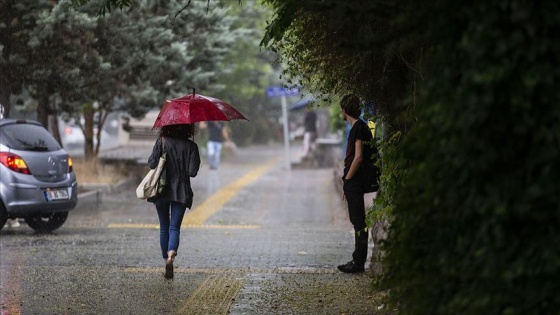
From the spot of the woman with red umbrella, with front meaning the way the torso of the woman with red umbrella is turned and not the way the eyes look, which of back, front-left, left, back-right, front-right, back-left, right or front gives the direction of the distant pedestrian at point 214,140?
front

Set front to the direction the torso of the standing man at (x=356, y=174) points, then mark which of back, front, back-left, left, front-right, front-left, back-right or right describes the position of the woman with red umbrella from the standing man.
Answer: front

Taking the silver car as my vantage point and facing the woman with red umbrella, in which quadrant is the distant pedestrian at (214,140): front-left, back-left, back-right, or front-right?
back-left

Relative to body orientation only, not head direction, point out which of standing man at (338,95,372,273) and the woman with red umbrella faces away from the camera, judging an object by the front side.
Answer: the woman with red umbrella

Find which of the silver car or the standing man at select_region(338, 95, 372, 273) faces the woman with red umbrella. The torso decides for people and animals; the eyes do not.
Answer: the standing man

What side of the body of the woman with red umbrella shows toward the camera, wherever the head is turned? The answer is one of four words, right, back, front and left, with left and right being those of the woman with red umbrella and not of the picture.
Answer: back

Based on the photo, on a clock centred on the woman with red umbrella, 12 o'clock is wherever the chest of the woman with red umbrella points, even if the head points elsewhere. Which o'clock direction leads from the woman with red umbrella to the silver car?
The silver car is roughly at 11 o'clock from the woman with red umbrella.

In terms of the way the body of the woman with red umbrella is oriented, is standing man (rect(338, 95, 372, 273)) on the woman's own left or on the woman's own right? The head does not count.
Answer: on the woman's own right

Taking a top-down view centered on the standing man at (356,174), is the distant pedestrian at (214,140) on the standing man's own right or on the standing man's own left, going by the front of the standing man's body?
on the standing man's own right

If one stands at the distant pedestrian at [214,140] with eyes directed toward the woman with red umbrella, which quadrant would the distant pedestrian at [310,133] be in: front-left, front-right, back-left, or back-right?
back-left

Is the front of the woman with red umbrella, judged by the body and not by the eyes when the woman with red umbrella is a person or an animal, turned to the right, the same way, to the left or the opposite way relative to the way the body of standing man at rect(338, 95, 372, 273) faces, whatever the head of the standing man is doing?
to the right

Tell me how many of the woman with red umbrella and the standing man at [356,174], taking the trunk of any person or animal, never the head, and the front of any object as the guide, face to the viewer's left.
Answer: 1

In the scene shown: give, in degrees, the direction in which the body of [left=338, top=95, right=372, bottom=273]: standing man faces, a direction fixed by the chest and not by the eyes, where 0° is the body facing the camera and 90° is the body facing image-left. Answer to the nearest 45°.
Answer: approximately 90°

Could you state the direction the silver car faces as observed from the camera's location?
facing away from the viewer and to the left of the viewer

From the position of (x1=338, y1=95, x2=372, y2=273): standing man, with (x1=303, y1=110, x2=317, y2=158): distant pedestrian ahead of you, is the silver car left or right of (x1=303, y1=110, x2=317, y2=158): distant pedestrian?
left

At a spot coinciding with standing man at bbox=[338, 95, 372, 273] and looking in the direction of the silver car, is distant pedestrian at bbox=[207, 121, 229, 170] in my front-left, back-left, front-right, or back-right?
front-right
